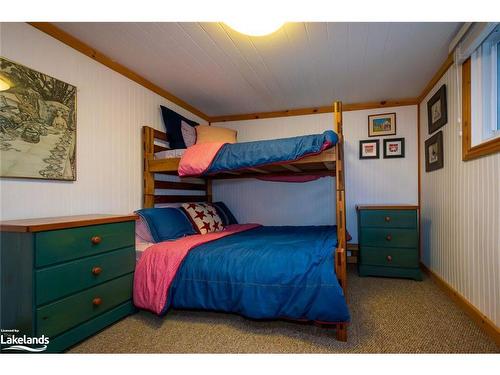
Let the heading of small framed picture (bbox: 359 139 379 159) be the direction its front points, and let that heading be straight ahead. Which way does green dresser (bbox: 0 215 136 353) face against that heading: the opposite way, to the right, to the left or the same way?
to the left

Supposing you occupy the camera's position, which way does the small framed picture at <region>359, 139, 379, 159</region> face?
facing the viewer

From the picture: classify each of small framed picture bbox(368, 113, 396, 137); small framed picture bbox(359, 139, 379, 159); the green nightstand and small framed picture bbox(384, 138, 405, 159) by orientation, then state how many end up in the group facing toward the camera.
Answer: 4

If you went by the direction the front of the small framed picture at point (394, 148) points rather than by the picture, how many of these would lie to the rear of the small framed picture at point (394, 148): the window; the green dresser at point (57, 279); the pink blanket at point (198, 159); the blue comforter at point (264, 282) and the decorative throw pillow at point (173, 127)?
0

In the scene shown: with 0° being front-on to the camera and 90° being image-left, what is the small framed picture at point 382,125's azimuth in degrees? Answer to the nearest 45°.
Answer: approximately 0°

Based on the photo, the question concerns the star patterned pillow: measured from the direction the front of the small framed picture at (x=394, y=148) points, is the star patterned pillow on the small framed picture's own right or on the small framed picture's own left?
on the small framed picture's own right

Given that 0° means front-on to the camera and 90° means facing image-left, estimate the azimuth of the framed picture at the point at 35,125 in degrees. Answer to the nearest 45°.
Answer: approximately 315°

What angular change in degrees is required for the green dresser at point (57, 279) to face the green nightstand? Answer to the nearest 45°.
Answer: approximately 45° to its left

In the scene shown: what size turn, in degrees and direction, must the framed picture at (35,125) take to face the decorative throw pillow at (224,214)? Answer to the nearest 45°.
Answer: approximately 45° to its left

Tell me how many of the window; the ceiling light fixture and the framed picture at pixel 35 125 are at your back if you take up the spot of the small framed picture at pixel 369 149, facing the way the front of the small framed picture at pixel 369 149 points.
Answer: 0

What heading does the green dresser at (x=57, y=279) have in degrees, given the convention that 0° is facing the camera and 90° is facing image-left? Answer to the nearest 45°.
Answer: approximately 315°

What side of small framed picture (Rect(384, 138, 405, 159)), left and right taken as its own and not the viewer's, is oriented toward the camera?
front

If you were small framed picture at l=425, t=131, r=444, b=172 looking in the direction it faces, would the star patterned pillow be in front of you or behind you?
in front

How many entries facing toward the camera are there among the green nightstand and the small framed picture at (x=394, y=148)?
2

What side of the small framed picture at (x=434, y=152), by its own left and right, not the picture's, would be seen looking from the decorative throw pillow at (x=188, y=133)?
front
